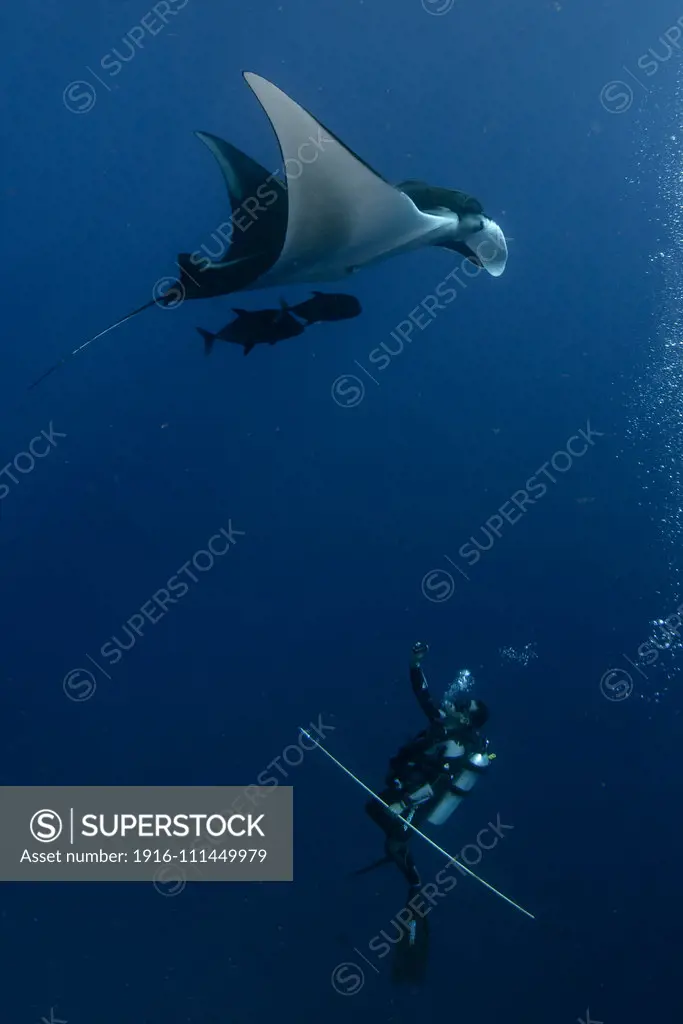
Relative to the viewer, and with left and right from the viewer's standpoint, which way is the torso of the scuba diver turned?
facing away from the viewer and to the left of the viewer

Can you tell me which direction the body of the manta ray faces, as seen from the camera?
to the viewer's right
